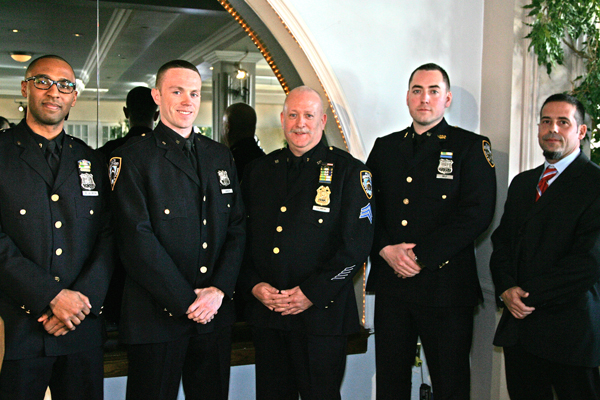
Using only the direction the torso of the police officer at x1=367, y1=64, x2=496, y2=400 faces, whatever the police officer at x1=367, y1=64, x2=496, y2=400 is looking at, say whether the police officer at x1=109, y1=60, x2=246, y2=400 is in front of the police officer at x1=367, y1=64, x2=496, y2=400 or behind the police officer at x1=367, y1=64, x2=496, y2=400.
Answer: in front

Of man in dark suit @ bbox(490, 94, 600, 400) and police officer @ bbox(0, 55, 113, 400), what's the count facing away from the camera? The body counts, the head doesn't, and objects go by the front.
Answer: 0

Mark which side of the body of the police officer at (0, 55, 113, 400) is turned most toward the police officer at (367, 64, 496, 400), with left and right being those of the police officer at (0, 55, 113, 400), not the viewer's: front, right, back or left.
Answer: left

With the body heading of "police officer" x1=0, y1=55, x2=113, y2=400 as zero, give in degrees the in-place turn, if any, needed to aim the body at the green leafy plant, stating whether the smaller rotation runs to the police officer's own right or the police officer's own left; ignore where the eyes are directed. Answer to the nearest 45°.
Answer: approximately 90° to the police officer's own left

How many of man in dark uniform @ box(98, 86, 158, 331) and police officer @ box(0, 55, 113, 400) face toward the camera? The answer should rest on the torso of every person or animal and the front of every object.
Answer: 1

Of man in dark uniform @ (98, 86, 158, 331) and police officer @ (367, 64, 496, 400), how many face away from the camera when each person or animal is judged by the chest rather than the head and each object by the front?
1

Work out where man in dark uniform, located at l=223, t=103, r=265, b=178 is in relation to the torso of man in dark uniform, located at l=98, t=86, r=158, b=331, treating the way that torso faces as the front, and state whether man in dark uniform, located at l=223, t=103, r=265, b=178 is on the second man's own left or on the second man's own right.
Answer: on the second man's own right

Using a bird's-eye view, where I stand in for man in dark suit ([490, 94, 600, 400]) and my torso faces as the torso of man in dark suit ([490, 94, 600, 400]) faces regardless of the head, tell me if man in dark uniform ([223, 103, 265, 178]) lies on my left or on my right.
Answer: on my right
